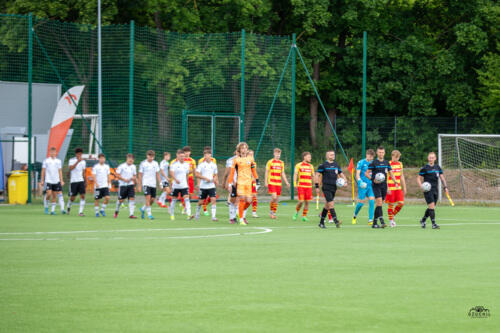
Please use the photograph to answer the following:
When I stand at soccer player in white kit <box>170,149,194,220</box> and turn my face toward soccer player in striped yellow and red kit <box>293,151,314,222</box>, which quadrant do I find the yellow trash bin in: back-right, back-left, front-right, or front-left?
back-left

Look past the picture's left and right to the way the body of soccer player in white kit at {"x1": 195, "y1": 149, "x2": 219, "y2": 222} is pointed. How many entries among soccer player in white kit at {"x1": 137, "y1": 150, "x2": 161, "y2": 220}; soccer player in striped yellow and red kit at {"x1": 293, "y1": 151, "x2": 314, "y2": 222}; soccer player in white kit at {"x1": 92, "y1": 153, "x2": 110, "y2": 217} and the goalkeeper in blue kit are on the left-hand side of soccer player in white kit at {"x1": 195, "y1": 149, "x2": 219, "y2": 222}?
2

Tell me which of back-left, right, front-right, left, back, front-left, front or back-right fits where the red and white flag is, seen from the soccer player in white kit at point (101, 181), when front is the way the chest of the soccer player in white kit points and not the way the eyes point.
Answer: back

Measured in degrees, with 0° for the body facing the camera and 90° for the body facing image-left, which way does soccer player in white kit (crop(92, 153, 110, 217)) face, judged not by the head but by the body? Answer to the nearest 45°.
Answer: approximately 0°

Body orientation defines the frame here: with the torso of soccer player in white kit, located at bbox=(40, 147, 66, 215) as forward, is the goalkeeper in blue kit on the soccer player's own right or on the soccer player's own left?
on the soccer player's own left

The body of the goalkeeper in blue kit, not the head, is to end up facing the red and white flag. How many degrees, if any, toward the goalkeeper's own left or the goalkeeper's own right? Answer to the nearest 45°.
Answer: approximately 180°

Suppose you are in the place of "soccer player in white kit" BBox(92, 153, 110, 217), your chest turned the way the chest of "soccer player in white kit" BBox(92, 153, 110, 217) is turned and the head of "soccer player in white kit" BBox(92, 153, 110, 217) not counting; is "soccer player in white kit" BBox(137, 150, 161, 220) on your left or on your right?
on your left

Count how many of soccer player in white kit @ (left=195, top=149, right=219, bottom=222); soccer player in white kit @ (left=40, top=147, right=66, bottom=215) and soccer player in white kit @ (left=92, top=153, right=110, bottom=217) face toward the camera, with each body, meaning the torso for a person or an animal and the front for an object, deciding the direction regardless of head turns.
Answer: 3

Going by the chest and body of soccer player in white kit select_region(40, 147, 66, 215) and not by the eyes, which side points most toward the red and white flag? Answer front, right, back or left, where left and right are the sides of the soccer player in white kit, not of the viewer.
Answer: back

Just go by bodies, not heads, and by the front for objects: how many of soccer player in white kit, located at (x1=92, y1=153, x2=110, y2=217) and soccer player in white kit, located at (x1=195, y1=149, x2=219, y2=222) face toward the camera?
2

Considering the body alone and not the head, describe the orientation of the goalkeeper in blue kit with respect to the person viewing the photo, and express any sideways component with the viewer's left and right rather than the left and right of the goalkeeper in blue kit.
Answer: facing the viewer and to the right of the viewer

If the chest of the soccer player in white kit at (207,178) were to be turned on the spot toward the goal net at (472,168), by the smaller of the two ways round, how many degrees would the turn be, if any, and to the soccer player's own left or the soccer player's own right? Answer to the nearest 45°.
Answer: approximately 135° to the soccer player's own left

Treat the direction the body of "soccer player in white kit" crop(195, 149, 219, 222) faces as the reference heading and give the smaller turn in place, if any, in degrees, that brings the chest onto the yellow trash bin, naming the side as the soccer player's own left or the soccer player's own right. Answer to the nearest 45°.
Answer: approximately 135° to the soccer player's own right
